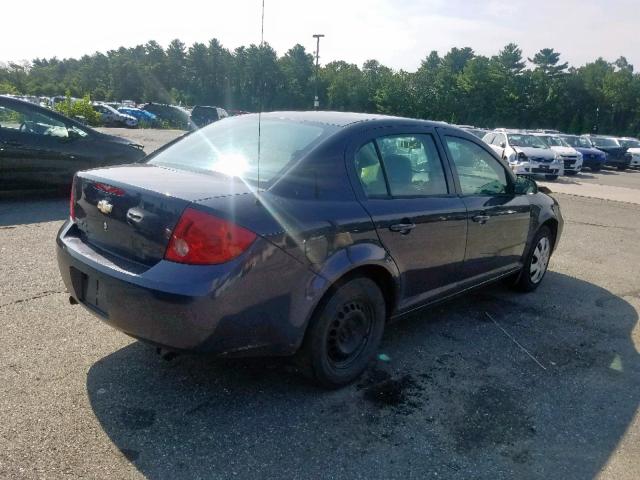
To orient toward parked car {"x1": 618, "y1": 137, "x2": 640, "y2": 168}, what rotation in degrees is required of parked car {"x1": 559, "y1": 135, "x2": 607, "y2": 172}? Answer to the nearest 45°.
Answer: approximately 135° to its left

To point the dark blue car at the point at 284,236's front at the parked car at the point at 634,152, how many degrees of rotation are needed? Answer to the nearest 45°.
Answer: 0° — it already faces it

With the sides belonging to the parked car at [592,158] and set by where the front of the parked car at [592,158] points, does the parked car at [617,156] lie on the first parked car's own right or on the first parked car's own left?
on the first parked car's own left

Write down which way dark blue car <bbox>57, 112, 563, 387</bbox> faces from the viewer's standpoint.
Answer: facing away from the viewer and to the right of the viewer

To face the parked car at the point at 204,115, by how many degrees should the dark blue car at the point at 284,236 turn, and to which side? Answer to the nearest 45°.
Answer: approximately 45° to its left

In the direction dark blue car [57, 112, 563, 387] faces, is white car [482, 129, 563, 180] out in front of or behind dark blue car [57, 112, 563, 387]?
in front
